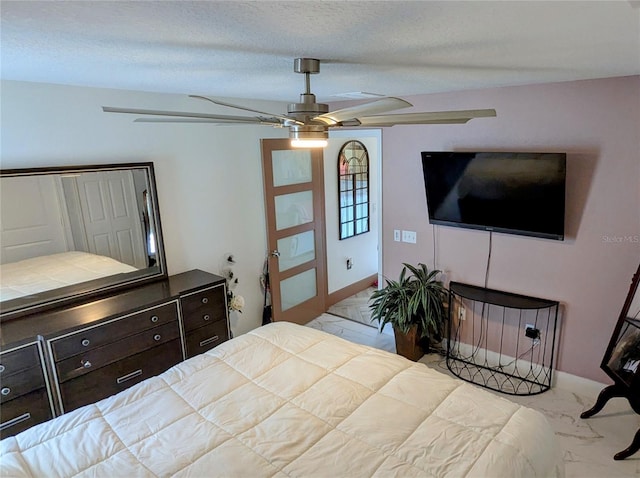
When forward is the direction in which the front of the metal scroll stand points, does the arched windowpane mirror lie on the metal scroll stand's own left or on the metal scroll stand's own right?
on the metal scroll stand's own right

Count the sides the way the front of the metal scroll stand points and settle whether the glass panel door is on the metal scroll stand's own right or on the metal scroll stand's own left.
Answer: on the metal scroll stand's own right

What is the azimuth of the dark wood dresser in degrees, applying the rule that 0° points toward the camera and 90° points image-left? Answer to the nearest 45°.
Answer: approximately 315°

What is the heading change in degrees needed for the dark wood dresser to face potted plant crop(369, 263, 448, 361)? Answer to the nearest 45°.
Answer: approximately 45° to its left
